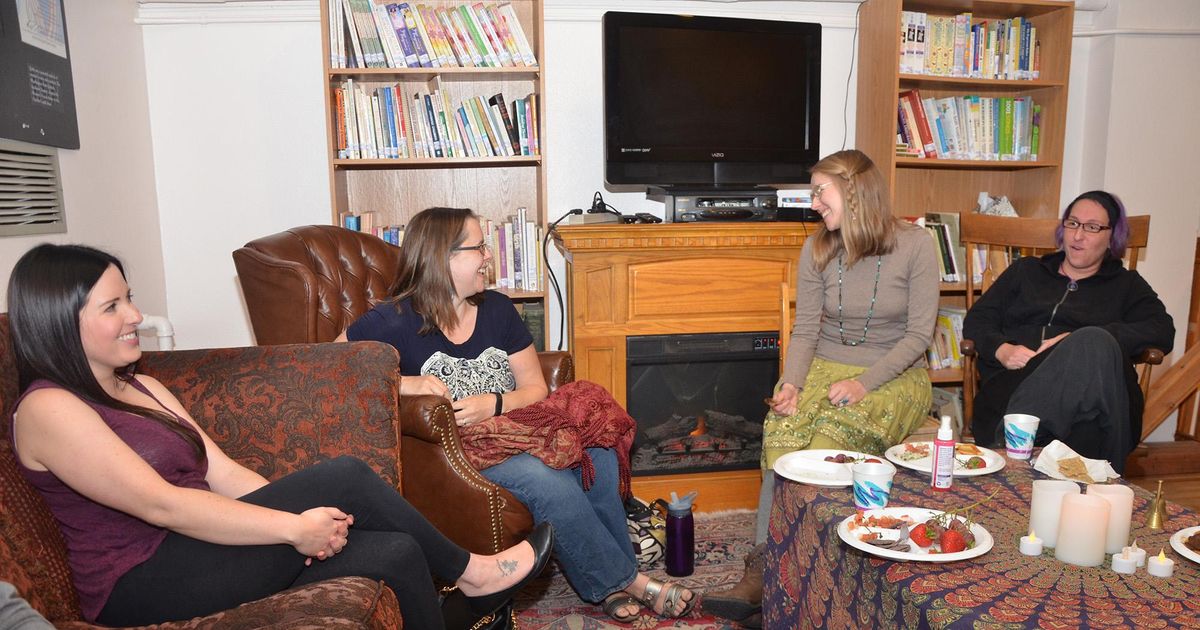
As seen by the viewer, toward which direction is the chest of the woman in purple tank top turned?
to the viewer's right

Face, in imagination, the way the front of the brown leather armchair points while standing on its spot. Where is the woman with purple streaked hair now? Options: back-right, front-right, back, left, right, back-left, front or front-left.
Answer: front-left

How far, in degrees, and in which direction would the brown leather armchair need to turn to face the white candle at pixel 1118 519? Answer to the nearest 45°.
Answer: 0° — it already faces it

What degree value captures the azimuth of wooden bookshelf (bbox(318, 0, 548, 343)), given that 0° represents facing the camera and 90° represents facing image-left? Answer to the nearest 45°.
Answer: approximately 0°

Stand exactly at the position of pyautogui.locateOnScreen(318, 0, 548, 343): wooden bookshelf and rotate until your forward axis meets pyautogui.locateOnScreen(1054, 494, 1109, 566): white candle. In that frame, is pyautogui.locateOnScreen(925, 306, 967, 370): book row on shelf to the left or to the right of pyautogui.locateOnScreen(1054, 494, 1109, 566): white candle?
left

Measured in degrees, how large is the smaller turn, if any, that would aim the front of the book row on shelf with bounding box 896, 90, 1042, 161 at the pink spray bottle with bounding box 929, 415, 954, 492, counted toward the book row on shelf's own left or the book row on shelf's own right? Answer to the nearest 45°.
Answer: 0° — it already faces it

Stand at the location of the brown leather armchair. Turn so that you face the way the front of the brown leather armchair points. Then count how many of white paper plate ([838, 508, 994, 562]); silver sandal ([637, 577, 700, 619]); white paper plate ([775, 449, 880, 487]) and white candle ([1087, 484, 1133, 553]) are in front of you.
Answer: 4

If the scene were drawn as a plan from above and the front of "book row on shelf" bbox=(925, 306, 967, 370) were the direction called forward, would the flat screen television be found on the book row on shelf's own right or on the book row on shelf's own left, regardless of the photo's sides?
on the book row on shelf's own right

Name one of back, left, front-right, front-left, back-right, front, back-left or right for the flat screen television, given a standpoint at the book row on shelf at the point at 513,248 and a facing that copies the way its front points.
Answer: left

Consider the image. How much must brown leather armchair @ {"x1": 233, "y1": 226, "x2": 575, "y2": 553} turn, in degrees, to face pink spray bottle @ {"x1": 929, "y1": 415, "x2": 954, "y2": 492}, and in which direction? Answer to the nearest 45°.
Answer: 0° — it already faces it

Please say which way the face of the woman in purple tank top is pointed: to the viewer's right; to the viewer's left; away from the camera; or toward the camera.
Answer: to the viewer's right
